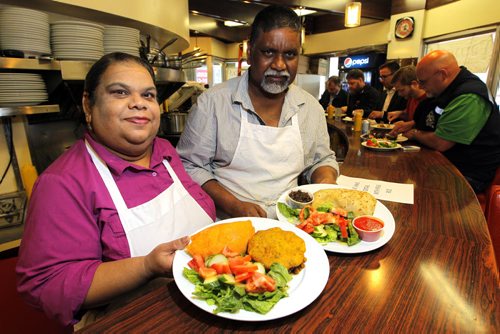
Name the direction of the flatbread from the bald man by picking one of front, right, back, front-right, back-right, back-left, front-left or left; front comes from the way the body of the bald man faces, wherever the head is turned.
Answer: left

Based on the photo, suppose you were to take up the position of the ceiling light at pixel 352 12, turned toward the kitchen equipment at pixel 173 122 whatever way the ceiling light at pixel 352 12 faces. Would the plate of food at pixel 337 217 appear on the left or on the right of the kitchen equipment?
left

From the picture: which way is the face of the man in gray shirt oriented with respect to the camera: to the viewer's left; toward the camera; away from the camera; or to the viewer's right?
toward the camera

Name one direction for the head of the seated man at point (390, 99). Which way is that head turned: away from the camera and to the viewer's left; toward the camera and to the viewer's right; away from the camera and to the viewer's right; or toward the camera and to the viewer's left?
toward the camera and to the viewer's left

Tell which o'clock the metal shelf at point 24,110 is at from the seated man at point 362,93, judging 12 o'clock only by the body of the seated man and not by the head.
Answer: The metal shelf is roughly at 11 o'clock from the seated man.

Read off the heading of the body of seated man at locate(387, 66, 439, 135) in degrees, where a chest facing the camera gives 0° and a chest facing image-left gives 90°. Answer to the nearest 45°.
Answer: approximately 90°

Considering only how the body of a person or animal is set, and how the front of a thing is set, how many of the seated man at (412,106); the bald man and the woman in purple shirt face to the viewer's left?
2

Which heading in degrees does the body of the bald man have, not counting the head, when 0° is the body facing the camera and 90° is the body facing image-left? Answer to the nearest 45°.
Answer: approximately 90°

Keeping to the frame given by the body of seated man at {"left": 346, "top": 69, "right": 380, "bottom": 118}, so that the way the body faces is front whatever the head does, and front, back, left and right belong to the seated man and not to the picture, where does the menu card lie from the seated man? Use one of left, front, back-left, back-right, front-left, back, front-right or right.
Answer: front-left

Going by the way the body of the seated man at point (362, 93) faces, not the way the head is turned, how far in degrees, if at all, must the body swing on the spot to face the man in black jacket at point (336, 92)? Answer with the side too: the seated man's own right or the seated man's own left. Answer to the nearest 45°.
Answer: approximately 90° to the seated man's own right

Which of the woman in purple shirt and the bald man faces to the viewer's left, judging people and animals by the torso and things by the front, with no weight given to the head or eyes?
the bald man

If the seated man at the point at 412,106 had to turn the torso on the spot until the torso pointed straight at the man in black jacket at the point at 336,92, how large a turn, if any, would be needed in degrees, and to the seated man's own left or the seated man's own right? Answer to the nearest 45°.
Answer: approximately 45° to the seated man's own right

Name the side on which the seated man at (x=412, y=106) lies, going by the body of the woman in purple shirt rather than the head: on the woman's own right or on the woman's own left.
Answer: on the woman's own left

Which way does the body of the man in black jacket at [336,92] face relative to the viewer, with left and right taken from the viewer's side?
facing the viewer and to the left of the viewer

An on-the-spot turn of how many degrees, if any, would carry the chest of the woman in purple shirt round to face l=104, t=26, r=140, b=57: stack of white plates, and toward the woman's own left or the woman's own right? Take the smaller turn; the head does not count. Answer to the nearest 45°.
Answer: approximately 135° to the woman's own left

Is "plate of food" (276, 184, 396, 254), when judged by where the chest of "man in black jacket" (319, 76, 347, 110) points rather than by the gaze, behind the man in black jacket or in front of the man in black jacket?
in front

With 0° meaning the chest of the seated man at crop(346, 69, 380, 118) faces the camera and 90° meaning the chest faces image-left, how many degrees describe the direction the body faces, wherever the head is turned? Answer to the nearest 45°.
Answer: approximately 45°

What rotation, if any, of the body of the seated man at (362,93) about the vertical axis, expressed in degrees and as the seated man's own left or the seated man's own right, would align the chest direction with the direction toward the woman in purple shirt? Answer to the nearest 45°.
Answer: approximately 45° to the seated man's own left
